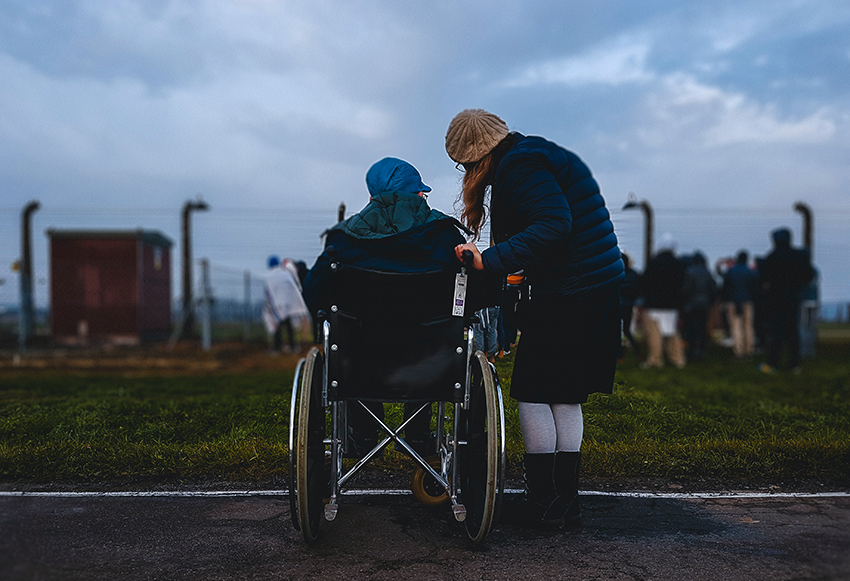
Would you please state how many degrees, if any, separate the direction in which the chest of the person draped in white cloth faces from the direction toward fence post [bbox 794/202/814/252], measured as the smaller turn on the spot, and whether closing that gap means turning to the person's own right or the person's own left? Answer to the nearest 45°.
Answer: approximately 90° to the person's own right

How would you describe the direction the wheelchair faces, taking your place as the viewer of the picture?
facing away from the viewer

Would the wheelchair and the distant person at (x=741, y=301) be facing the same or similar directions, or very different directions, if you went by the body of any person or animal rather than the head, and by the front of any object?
same or similar directions

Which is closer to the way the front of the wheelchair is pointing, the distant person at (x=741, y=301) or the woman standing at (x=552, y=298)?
the distant person

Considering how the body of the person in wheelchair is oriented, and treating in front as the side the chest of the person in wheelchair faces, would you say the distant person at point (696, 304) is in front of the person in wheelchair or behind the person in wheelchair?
in front

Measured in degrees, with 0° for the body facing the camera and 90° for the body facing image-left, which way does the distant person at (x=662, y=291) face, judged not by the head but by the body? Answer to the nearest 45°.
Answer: approximately 180°

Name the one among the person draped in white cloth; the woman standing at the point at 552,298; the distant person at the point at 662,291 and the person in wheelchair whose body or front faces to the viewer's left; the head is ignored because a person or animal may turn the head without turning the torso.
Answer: the woman standing

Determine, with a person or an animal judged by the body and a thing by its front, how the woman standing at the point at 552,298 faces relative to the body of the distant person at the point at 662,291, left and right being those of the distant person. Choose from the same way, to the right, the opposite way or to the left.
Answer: to the left

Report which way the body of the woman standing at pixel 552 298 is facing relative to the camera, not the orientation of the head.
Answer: to the viewer's left

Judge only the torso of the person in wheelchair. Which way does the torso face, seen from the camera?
away from the camera

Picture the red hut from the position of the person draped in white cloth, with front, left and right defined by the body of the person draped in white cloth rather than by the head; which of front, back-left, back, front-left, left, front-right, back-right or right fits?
front-left

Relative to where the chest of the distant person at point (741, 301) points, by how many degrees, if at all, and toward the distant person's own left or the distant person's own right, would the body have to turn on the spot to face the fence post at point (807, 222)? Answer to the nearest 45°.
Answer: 0° — they already face it

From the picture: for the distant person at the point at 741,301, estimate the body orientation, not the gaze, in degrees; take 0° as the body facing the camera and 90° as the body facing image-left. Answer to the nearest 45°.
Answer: approximately 180°

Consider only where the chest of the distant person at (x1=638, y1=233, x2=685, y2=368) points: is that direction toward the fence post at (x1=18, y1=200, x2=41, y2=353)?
no
